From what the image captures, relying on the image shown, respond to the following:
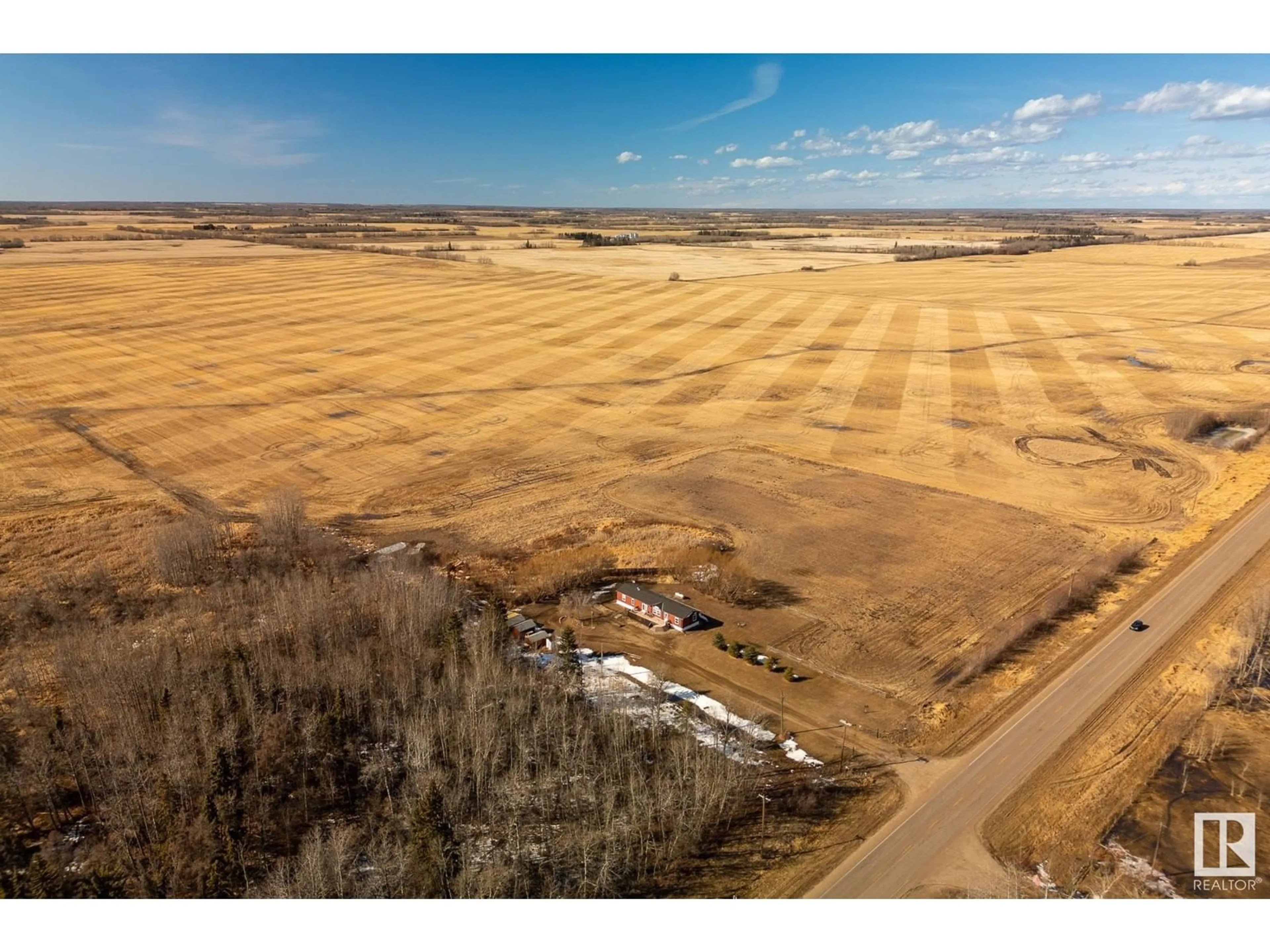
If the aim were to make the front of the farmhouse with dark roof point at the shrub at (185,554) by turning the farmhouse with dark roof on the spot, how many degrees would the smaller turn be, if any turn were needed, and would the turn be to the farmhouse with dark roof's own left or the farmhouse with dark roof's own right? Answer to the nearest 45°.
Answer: approximately 45° to the farmhouse with dark roof's own right

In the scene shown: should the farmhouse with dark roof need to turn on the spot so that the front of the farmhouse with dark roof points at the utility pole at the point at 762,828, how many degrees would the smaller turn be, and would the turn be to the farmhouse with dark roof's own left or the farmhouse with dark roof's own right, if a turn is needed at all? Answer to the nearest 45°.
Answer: approximately 45° to the farmhouse with dark roof's own left

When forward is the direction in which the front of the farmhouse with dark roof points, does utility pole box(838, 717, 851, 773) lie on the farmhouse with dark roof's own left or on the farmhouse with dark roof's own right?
on the farmhouse with dark roof's own left

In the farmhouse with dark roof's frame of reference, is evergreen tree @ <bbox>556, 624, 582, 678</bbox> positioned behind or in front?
in front

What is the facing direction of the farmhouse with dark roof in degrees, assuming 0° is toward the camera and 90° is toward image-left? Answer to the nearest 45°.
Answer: approximately 45°
